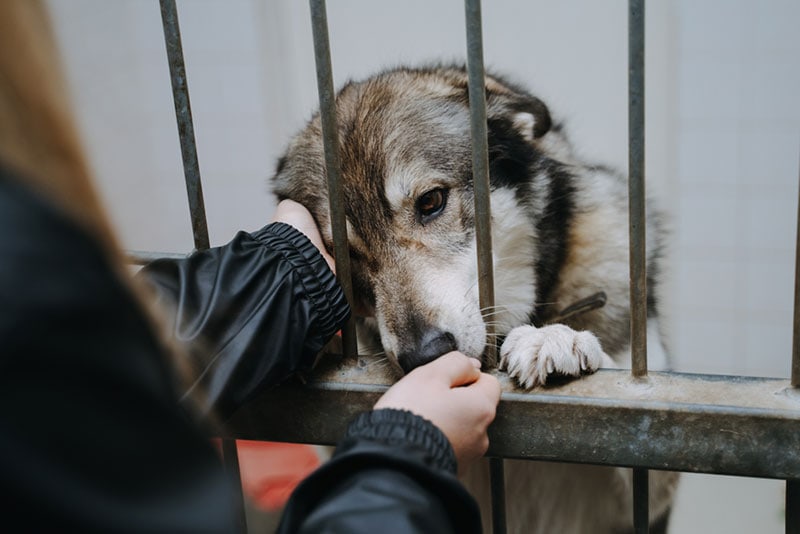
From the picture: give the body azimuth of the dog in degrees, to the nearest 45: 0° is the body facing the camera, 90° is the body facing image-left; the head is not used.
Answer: approximately 45°

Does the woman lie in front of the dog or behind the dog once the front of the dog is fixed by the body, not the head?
in front

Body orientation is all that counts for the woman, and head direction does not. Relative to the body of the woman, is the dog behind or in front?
in front

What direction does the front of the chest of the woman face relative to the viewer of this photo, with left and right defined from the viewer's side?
facing away from the viewer and to the right of the viewer

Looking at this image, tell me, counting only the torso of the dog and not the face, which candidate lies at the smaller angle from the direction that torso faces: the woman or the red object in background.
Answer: the woman

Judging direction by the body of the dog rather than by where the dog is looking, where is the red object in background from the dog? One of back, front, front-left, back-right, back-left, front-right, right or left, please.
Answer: right

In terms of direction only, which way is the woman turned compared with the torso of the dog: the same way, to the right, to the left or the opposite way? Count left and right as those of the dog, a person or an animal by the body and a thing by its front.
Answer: the opposite way

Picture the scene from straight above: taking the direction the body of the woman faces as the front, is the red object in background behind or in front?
in front
